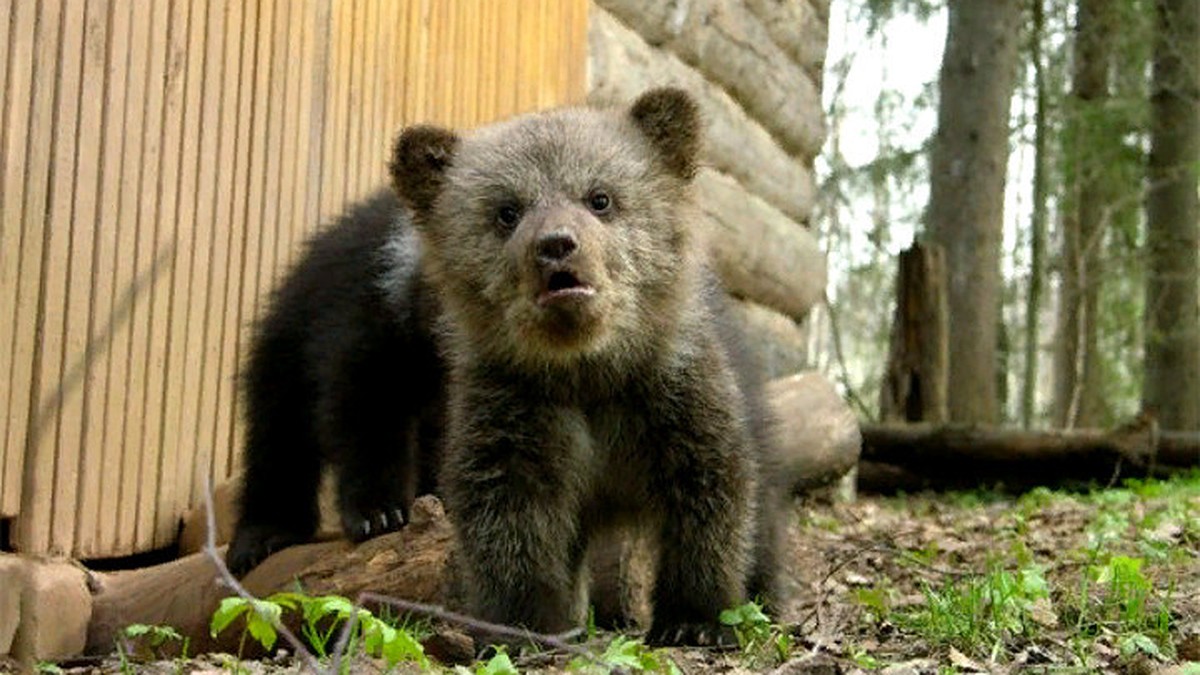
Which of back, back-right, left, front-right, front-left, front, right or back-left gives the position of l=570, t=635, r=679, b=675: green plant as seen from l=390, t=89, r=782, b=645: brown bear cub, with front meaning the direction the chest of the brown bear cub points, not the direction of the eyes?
front

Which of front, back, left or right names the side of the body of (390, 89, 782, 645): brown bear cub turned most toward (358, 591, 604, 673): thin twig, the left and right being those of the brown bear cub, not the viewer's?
front

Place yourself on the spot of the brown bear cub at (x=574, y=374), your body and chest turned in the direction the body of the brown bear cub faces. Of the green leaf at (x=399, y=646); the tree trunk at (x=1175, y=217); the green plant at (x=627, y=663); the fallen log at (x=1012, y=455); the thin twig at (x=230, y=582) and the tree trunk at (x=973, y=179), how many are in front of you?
3

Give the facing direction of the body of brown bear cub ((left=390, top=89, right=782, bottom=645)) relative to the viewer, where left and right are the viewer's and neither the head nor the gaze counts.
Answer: facing the viewer

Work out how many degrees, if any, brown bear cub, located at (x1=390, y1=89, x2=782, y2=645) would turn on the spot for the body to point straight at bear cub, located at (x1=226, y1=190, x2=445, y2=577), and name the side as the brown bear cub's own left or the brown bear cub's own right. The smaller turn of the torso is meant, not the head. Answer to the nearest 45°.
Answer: approximately 135° to the brown bear cub's own right

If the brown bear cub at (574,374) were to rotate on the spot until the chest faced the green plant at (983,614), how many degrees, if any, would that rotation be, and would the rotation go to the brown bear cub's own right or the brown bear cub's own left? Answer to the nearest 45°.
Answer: approximately 45° to the brown bear cub's own left

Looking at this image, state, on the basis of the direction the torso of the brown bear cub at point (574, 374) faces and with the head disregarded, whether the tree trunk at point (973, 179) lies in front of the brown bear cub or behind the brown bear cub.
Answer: behind

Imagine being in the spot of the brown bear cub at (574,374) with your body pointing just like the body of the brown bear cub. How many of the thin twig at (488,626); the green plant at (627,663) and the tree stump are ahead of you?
2

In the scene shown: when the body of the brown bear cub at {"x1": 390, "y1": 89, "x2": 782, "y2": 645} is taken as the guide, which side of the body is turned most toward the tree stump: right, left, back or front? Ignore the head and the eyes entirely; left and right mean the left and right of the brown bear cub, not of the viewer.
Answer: back

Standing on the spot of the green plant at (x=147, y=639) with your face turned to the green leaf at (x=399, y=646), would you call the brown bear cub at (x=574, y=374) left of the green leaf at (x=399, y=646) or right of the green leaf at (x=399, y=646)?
left

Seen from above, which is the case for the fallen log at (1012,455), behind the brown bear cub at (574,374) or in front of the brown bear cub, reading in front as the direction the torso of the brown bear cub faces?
behind

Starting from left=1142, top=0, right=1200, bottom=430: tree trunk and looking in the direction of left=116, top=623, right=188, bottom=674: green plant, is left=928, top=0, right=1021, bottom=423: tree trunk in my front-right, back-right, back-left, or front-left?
front-right
